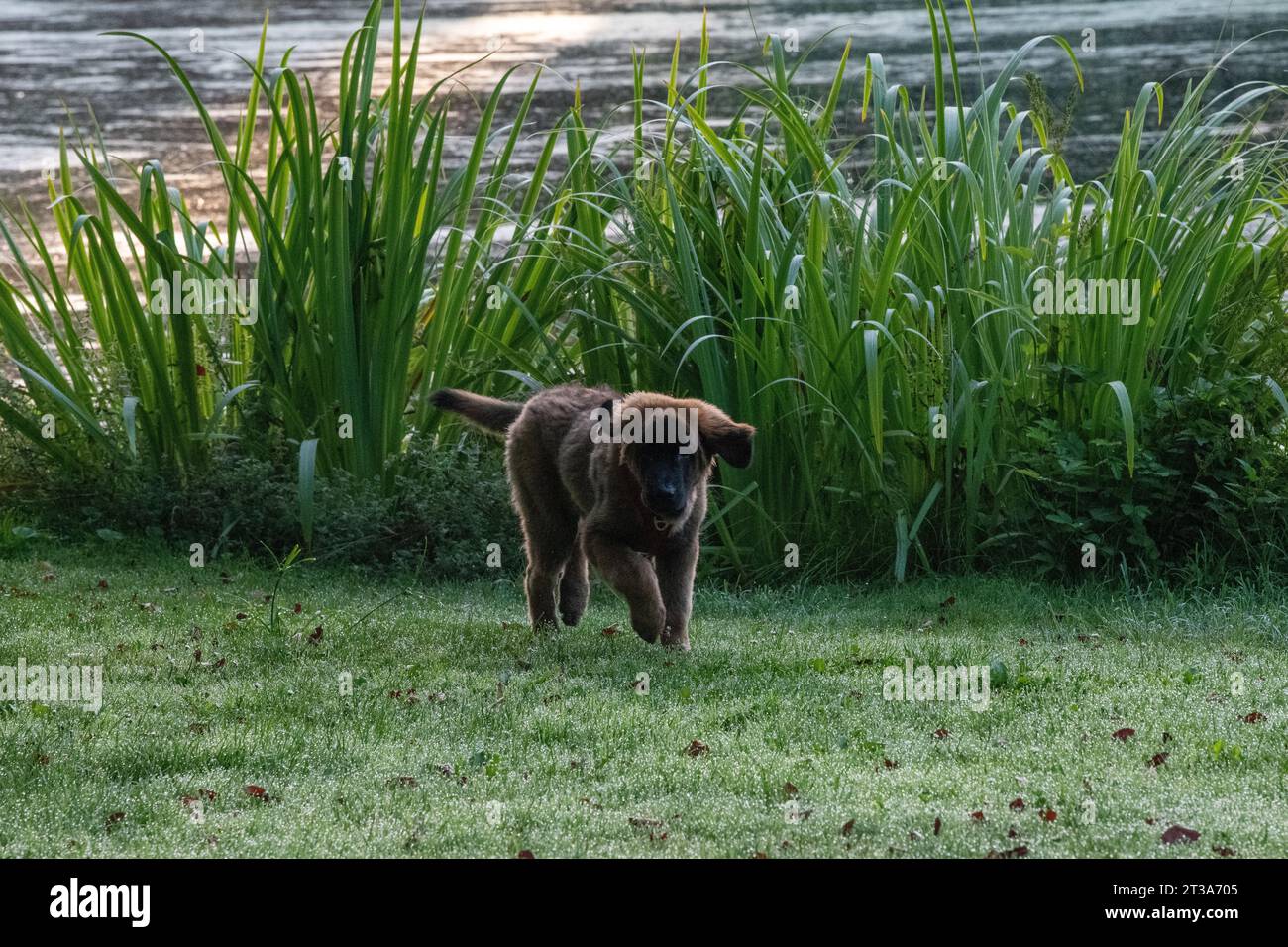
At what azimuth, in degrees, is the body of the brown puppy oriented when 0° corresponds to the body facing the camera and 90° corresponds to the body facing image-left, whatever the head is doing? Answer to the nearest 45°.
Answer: approximately 315°

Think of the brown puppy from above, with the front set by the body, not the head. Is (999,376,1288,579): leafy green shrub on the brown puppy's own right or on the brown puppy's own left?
on the brown puppy's own left

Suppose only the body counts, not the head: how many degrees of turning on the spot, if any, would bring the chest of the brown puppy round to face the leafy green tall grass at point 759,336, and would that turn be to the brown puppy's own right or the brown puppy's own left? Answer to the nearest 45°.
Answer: approximately 135° to the brown puppy's own left
